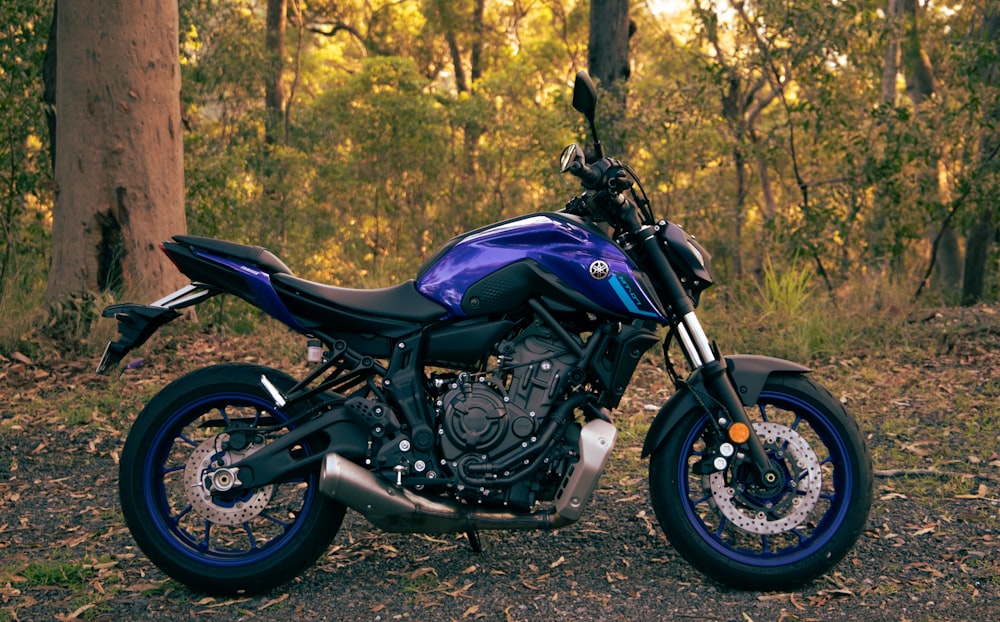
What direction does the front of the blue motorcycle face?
to the viewer's right

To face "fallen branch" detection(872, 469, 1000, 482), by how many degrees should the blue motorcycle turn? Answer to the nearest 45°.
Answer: approximately 45° to its left

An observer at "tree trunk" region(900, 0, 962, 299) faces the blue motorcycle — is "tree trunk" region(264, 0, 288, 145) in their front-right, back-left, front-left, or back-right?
front-right

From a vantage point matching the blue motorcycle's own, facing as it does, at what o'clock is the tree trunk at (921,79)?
The tree trunk is roughly at 10 o'clock from the blue motorcycle.

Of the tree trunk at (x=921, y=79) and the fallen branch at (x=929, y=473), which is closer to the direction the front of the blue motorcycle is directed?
the fallen branch

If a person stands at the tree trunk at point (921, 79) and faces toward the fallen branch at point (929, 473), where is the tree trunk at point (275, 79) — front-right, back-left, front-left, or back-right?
front-right

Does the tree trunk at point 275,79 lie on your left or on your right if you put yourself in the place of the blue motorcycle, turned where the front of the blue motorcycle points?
on your left

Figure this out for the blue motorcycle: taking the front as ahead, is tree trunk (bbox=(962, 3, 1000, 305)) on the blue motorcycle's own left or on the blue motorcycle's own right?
on the blue motorcycle's own left
